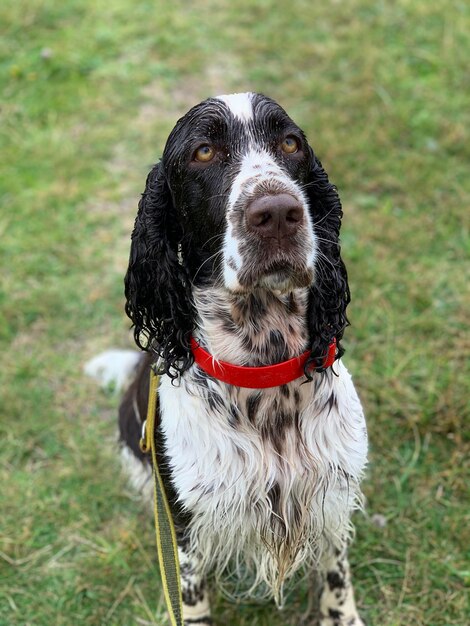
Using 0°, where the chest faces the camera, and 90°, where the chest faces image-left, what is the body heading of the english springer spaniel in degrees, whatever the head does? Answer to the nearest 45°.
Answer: approximately 0°
